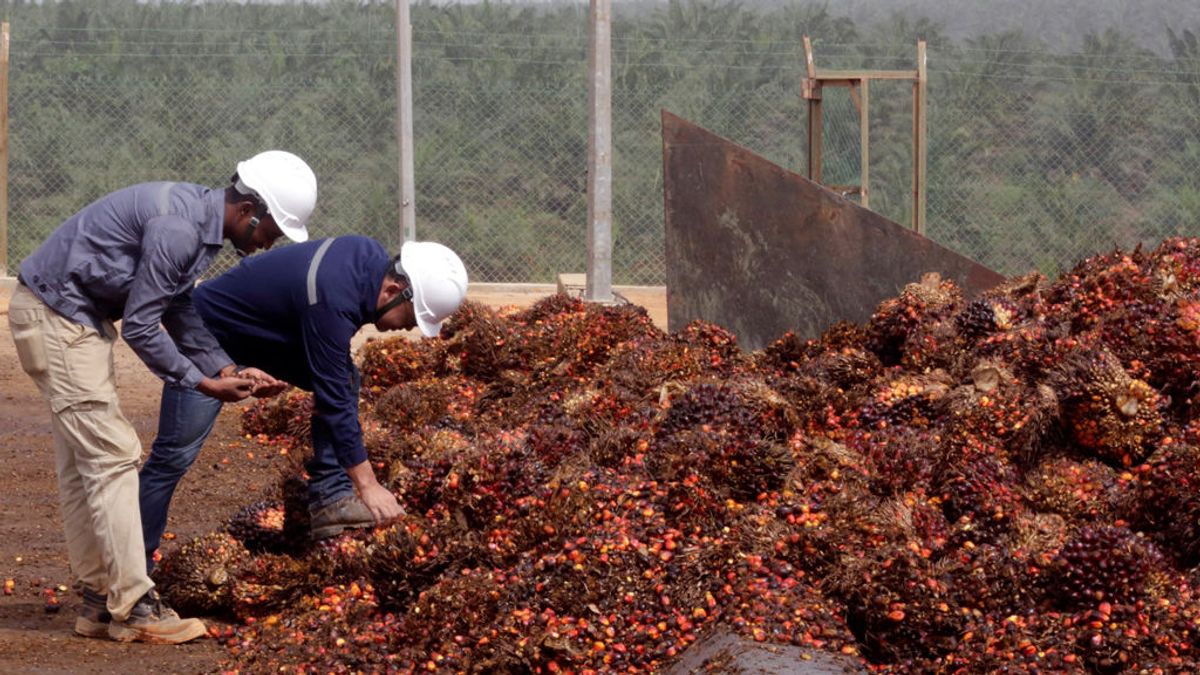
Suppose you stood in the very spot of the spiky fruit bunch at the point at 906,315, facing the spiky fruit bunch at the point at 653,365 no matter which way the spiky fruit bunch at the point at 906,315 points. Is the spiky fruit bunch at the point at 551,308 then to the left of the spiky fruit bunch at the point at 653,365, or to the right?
right

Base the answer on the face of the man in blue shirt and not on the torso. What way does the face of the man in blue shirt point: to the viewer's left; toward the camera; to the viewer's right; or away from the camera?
to the viewer's right

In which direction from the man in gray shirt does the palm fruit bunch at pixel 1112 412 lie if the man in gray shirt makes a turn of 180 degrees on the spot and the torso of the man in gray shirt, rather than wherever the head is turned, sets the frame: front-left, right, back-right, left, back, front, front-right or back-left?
back

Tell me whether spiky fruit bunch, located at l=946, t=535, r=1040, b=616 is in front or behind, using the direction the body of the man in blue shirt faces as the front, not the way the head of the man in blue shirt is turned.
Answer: in front

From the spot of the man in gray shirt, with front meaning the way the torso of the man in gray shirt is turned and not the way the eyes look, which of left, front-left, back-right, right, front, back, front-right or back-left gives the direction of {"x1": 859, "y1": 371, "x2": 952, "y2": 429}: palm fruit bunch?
front

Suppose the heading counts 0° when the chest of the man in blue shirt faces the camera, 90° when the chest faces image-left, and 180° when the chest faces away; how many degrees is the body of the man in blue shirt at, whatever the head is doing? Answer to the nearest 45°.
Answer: approximately 270°

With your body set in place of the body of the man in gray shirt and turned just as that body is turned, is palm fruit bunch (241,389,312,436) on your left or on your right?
on your left

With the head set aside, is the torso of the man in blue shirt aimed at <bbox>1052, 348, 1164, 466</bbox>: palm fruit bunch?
yes

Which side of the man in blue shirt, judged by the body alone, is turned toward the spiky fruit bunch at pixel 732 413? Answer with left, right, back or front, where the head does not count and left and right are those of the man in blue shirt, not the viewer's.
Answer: front

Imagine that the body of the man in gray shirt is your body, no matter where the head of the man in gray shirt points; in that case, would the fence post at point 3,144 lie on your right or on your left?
on your left

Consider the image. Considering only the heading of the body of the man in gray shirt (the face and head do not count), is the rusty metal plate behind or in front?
in front

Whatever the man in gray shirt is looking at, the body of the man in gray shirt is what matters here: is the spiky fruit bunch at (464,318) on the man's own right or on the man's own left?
on the man's own left

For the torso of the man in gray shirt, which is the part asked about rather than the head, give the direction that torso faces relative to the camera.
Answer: to the viewer's right

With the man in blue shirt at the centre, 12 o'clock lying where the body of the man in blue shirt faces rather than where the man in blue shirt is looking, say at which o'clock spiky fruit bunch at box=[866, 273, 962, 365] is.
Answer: The spiky fruit bunch is roughly at 11 o'clock from the man in blue shirt.

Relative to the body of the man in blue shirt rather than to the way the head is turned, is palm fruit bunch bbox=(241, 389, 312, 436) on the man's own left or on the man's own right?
on the man's own left

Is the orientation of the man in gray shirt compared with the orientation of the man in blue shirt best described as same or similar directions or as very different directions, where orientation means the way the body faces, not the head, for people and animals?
same or similar directions

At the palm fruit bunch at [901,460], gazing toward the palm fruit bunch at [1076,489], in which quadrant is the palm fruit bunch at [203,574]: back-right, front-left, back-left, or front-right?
back-right

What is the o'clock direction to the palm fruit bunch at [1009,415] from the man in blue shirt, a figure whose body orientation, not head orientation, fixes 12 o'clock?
The palm fruit bunch is roughly at 12 o'clock from the man in blue shirt.
